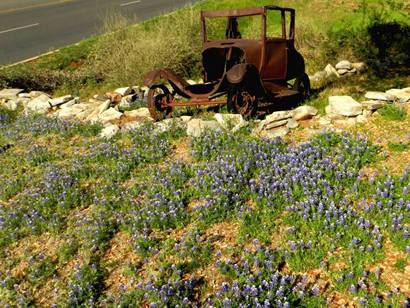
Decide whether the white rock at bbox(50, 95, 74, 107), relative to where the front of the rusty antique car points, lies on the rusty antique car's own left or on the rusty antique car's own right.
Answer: on the rusty antique car's own right

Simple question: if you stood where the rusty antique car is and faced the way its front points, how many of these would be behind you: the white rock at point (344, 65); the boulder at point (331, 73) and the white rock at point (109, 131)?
2

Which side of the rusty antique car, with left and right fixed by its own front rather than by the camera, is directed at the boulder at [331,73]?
back

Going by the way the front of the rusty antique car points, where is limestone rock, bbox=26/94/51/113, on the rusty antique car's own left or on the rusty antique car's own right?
on the rusty antique car's own right

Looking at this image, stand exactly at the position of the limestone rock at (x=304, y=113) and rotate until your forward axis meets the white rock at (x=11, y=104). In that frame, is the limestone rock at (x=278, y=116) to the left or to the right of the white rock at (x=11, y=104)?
left

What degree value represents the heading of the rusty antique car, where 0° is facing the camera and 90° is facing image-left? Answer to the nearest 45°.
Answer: approximately 45°

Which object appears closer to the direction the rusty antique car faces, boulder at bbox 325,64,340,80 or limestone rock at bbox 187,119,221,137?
the limestone rock

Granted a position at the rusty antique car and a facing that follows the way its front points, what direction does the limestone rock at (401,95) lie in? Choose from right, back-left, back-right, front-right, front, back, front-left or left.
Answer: back-left

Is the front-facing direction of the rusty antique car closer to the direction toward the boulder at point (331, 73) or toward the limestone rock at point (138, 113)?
the limestone rock

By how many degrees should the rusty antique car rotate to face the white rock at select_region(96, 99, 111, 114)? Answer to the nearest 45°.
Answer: approximately 45° to its right

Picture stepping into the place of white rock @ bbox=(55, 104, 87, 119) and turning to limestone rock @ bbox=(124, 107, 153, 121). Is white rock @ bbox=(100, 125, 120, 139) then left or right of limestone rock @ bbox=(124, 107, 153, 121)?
right

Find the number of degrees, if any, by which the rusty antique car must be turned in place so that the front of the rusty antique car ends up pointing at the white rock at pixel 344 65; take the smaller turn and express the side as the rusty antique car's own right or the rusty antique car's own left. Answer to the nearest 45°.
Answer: approximately 180°

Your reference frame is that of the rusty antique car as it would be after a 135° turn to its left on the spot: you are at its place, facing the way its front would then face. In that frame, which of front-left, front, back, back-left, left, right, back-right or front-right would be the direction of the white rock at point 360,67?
front-left

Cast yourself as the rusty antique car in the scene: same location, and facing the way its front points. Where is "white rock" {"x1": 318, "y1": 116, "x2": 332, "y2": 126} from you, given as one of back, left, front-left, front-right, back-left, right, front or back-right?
left
